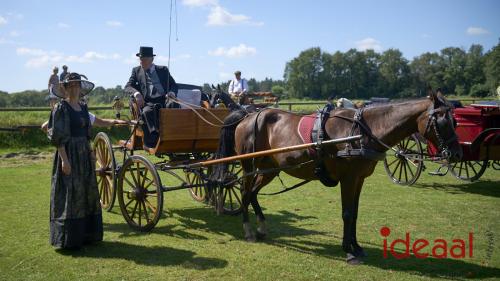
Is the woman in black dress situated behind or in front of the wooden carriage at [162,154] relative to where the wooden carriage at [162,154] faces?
behind

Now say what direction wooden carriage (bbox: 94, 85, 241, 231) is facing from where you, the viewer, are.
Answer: facing away from the viewer and to the right of the viewer

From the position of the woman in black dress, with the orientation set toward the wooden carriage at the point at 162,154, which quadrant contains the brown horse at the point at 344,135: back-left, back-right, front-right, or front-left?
front-right

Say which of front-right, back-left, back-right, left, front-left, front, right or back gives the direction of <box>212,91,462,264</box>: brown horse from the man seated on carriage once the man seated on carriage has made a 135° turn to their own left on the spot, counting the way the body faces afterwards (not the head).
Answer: right
